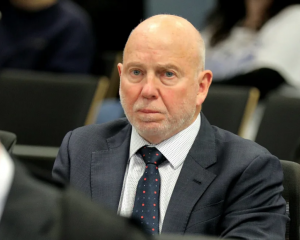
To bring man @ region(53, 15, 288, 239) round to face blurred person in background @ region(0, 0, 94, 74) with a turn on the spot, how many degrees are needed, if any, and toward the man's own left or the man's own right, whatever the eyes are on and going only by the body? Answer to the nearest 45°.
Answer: approximately 90° to the man's own right

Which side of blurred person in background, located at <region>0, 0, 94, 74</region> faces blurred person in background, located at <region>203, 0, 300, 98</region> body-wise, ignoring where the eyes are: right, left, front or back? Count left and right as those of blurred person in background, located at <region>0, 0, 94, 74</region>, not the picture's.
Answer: left

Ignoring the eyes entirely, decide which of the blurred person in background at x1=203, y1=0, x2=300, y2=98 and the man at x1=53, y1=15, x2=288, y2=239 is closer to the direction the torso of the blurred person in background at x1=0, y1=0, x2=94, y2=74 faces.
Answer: the man
